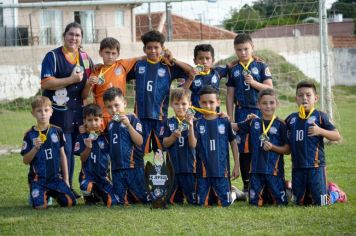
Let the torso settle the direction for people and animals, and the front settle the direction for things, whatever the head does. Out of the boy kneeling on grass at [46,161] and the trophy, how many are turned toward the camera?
2

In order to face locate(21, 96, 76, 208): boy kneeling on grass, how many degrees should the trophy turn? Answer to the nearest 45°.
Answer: approximately 90° to its right

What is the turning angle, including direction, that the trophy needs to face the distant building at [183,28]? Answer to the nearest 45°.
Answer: approximately 180°

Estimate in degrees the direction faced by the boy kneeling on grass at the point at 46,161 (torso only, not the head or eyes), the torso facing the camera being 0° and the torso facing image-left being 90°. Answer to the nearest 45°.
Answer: approximately 0°

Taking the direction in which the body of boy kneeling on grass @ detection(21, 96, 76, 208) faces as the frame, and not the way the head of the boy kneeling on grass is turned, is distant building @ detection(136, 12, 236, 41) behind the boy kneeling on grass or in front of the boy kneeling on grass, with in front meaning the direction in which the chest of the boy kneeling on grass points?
behind

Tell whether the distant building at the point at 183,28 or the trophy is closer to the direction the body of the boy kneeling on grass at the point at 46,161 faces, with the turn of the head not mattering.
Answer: the trophy

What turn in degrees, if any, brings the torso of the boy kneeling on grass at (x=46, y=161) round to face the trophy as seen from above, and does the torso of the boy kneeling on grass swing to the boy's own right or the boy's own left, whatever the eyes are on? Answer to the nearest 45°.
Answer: approximately 45° to the boy's own left
